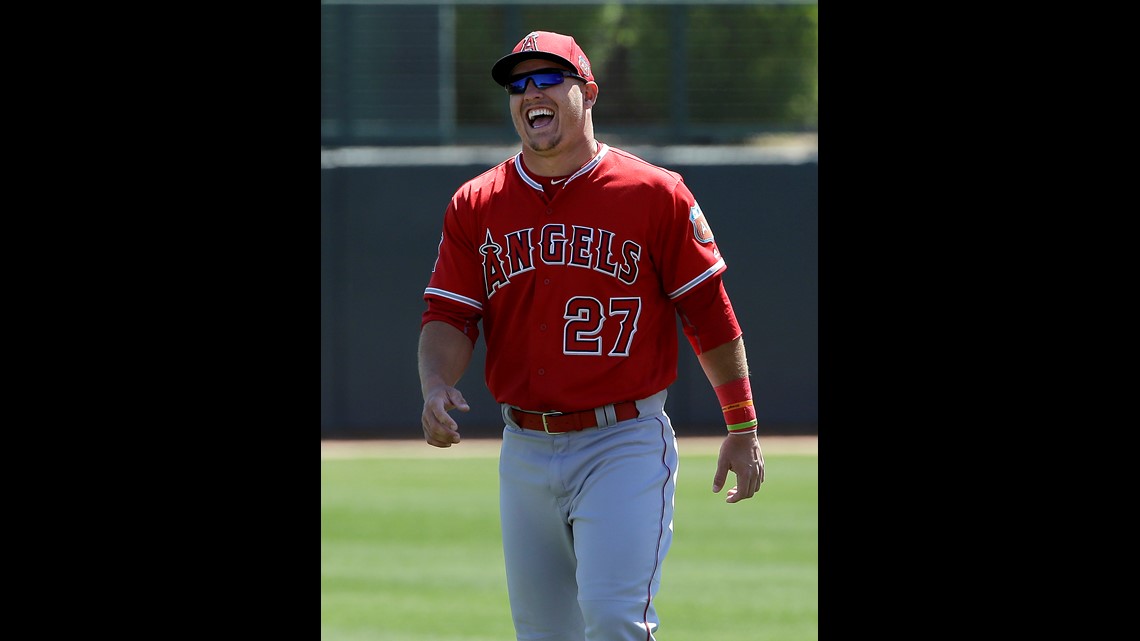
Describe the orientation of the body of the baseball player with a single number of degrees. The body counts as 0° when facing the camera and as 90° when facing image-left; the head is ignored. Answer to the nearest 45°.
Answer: approximately 45°
